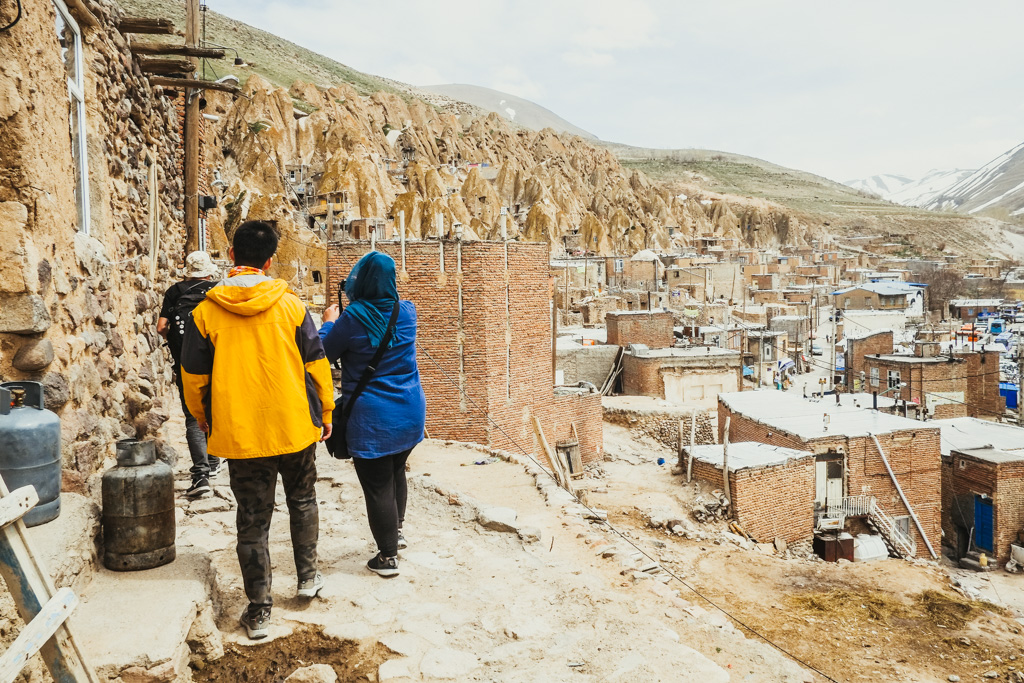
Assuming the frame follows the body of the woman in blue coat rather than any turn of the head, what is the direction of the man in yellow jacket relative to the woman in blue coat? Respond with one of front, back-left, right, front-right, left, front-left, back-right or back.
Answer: left

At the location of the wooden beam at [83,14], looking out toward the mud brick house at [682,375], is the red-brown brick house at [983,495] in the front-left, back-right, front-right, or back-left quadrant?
front-right

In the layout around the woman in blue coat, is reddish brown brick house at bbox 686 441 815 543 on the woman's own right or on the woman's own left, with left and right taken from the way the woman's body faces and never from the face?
on the woman's own right

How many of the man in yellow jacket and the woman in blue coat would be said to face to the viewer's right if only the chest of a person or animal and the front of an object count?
0

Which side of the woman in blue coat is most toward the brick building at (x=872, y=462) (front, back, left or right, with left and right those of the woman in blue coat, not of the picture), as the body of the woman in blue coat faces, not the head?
right

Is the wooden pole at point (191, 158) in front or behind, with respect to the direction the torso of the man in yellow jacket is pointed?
in front

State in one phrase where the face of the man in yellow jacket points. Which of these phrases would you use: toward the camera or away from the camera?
away from the camera

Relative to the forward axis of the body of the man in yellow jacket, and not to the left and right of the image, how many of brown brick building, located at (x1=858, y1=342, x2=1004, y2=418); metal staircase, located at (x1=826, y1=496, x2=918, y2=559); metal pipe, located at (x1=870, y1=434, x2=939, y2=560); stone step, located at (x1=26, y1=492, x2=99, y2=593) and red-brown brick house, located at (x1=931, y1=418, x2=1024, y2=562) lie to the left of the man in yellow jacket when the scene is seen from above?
1

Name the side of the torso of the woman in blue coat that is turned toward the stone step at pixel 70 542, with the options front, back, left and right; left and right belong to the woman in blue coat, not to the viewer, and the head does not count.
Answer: left

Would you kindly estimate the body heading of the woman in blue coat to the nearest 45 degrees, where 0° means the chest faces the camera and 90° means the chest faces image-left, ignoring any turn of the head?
approximately 135°

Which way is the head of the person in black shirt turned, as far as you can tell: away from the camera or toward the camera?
away from the camera

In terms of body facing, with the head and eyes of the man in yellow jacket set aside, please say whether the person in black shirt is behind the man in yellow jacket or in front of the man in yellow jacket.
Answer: in front

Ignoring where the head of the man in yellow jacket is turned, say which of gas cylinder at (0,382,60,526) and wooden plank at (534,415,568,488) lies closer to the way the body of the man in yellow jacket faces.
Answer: the wooden plank

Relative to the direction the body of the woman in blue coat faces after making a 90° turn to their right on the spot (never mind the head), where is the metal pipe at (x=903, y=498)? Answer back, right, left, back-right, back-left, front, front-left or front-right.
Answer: front

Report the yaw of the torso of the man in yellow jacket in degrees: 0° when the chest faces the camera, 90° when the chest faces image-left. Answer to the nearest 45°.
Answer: approximately 180°
